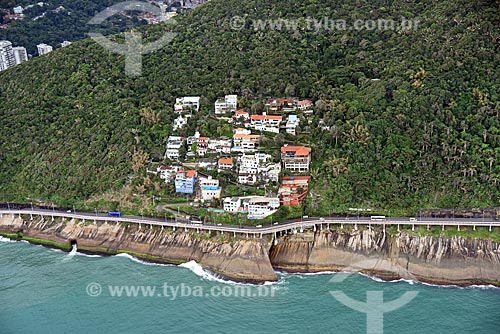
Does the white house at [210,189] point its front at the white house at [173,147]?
no

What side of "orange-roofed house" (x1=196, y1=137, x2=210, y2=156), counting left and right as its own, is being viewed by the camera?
front

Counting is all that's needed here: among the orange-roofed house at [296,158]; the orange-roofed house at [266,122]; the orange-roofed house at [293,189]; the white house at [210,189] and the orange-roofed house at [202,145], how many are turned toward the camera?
5

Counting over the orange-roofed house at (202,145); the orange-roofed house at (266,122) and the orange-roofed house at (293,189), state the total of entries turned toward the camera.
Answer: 3

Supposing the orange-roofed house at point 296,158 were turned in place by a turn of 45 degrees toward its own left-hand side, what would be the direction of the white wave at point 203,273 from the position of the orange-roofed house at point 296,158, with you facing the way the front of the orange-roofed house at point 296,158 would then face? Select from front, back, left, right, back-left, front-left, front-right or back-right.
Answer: right

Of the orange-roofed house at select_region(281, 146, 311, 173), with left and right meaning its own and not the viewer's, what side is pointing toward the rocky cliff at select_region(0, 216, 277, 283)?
right

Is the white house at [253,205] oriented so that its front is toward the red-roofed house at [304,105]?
no

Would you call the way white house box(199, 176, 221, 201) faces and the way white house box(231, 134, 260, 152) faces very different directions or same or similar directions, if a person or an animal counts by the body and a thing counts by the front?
same or similar directions

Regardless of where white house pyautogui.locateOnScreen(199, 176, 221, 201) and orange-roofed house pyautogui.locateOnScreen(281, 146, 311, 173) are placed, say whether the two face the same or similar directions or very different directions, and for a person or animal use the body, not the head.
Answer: same or similar directions

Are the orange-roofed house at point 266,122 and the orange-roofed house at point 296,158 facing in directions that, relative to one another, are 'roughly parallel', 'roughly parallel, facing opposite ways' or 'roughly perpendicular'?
roughly parallel

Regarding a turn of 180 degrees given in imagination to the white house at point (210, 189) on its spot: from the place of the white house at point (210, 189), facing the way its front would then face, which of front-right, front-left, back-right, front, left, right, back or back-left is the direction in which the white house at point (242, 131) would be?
front-right

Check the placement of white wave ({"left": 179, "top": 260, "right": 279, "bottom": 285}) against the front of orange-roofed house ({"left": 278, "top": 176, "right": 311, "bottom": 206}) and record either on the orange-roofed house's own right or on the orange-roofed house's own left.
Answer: on the orange-roofed house's own right

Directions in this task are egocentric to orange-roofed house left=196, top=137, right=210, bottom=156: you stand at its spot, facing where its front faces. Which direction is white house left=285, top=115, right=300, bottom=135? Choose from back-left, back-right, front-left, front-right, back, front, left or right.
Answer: left

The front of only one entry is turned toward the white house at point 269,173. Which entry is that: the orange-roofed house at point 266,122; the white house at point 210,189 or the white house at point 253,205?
the orange-roofed house

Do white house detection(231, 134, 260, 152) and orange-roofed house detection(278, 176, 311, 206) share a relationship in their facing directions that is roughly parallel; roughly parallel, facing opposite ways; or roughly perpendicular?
roughly parallel

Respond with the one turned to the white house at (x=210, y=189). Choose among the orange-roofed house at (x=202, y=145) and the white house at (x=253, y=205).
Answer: the orange-roofed house

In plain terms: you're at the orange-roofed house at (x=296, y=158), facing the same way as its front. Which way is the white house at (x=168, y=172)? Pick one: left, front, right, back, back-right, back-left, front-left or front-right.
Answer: right

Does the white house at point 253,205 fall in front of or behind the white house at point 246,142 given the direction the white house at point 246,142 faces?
in front

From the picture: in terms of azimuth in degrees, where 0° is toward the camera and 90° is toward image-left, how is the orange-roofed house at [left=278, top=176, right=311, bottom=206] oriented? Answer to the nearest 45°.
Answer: approximately 0°
